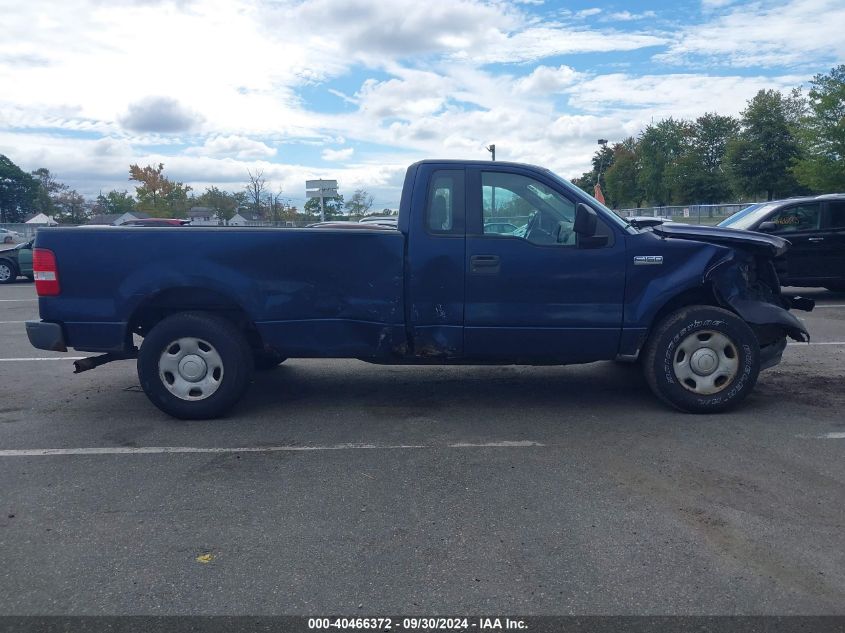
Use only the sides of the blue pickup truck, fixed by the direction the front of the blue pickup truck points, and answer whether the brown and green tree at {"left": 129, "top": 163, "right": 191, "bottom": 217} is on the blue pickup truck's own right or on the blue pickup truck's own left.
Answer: on the blue pickup truck's own left

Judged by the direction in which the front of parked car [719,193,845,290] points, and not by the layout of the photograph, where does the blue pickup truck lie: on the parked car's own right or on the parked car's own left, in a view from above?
on the parked car's own left

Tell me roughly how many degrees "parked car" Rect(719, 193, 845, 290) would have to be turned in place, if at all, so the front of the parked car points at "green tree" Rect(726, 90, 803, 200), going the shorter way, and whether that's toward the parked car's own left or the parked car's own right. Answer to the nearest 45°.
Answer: approximately 90° to the parked car's own right

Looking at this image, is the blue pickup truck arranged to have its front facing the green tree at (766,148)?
no

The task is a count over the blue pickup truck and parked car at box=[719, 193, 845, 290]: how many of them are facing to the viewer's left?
1

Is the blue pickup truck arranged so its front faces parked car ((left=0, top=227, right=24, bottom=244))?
no

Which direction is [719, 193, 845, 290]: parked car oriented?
to the viewer's left

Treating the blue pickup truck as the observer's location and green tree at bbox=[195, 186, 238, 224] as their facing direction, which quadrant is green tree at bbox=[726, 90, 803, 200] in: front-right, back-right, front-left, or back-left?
front-right

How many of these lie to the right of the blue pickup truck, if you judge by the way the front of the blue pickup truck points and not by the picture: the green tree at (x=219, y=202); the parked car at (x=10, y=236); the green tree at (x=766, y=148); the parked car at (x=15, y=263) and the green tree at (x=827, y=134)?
0

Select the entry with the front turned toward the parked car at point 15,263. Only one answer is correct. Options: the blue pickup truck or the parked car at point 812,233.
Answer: the parked car at point 812,233

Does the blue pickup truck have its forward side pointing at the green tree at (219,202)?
no

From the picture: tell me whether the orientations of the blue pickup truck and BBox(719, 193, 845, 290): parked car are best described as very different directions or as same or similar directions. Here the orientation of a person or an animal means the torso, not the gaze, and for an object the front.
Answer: very different directions

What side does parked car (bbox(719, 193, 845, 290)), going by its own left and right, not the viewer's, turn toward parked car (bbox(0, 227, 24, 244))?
front

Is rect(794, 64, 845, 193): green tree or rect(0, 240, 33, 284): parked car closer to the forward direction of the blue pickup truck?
the green tree

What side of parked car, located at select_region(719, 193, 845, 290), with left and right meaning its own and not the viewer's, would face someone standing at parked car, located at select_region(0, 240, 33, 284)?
front

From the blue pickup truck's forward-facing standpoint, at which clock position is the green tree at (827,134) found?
The green tree is roughly at 10 o'clock from the blue pickup truck.

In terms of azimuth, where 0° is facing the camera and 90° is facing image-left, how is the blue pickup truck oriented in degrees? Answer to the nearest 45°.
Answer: approximately 270°
